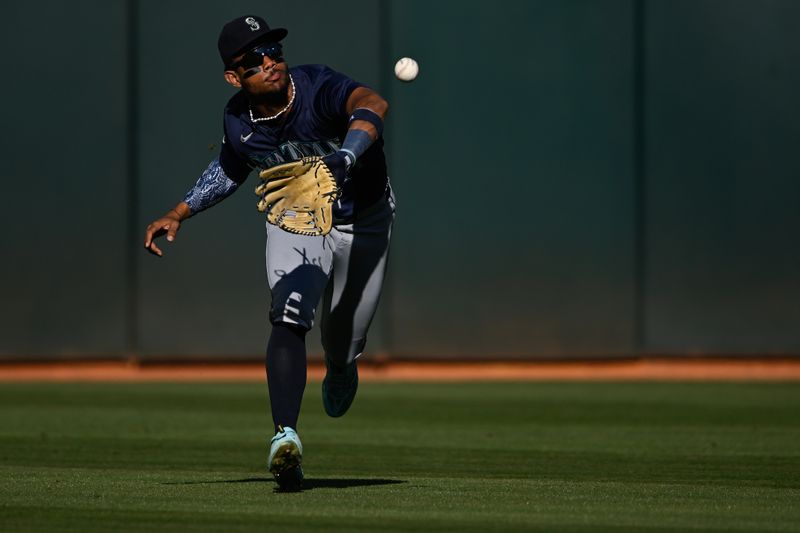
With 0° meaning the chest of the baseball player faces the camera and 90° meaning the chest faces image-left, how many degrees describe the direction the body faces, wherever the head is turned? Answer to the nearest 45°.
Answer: approximately 0°
